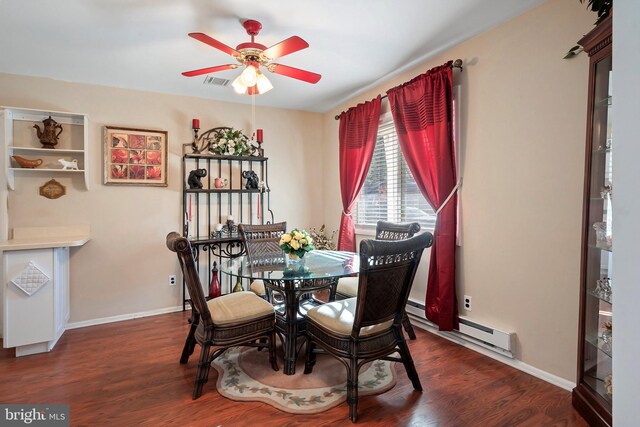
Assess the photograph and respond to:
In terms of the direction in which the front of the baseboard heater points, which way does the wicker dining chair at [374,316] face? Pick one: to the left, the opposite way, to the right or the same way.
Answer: to the right

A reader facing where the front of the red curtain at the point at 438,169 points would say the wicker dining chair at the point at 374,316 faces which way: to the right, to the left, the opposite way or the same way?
to the right

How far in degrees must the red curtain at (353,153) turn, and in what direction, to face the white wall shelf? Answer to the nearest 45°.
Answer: approximately 45° to its right

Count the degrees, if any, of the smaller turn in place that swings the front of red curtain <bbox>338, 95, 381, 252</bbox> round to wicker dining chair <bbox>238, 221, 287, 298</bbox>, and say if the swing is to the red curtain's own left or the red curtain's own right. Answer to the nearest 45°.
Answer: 0° — it already faces it

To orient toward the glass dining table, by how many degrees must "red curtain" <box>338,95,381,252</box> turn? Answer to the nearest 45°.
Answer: approximately 45° to its left

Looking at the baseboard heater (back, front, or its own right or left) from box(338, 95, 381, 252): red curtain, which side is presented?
right

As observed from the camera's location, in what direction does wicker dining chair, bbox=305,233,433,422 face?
facing away from the viewer and to the left of the viewer

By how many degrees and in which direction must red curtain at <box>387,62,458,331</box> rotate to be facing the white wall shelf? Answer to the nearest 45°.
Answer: approximately 45° to its right
